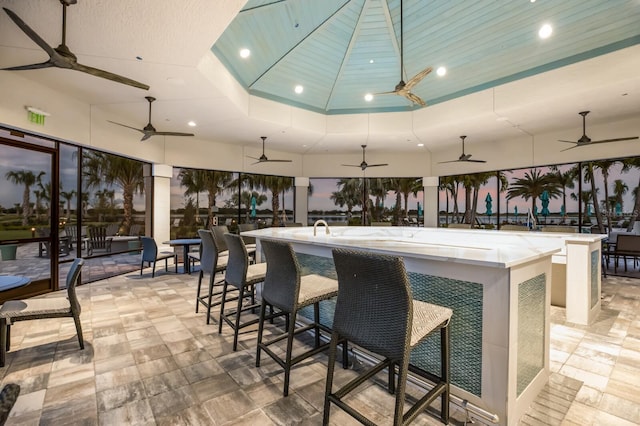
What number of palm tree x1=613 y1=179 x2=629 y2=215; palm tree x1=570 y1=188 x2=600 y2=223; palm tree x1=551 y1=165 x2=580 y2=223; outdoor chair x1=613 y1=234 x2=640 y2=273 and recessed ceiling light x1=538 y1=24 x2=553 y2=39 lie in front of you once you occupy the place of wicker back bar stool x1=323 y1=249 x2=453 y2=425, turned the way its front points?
5

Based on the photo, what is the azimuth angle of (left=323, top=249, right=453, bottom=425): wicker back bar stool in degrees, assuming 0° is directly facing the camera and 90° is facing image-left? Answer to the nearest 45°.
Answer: approximately 225°

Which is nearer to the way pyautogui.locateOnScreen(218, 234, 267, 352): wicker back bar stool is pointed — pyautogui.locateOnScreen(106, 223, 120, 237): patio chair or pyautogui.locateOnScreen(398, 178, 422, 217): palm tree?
the palm tree

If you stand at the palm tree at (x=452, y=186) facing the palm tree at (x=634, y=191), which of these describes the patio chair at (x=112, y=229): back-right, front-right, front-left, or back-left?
back-right

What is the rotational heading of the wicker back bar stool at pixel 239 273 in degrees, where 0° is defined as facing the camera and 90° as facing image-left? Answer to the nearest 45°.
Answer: approximately 225°

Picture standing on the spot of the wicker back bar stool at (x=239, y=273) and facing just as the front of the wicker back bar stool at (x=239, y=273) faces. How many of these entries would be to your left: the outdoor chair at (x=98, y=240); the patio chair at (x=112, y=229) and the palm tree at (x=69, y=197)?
3

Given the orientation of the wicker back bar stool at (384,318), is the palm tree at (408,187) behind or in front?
in front

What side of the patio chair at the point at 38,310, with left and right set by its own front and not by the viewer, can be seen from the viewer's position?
left

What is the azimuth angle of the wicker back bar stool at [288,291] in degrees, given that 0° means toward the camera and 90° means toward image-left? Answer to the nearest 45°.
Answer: approximately 225°

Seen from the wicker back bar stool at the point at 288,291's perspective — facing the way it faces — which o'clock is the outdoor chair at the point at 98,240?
The outdoor chair is roughly at 9 o'clock from the wicker back bar stool.

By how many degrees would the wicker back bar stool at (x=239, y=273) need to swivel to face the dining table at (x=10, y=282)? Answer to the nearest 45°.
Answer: approximately 135° to its left

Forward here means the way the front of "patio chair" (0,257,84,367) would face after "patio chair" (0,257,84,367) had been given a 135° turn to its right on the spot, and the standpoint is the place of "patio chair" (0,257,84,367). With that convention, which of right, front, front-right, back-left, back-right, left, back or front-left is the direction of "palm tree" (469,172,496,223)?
front-right
